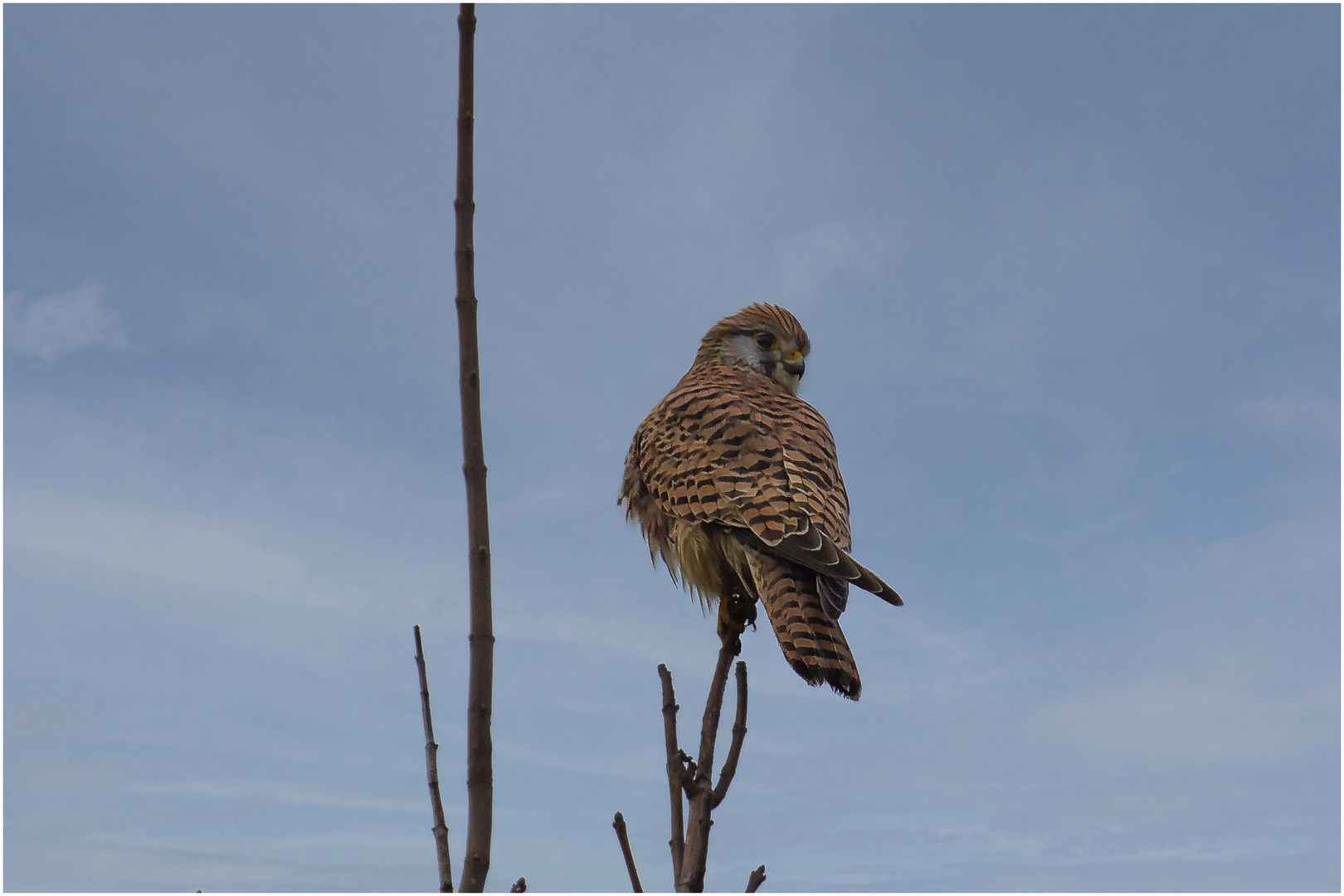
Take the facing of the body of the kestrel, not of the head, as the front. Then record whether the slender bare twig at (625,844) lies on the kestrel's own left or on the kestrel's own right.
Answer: on the kestrel's own left

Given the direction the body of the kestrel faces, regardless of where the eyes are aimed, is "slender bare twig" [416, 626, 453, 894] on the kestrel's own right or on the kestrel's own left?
on the kestrel's own left

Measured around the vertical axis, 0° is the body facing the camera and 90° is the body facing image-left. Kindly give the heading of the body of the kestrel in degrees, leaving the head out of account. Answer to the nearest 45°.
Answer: approximately 135°

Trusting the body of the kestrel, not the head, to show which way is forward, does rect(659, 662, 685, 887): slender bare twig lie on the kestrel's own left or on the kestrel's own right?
on the kestrel's own left

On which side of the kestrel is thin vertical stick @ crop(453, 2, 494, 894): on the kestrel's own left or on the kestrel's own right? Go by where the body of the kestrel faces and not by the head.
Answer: on the kestrel's own left
